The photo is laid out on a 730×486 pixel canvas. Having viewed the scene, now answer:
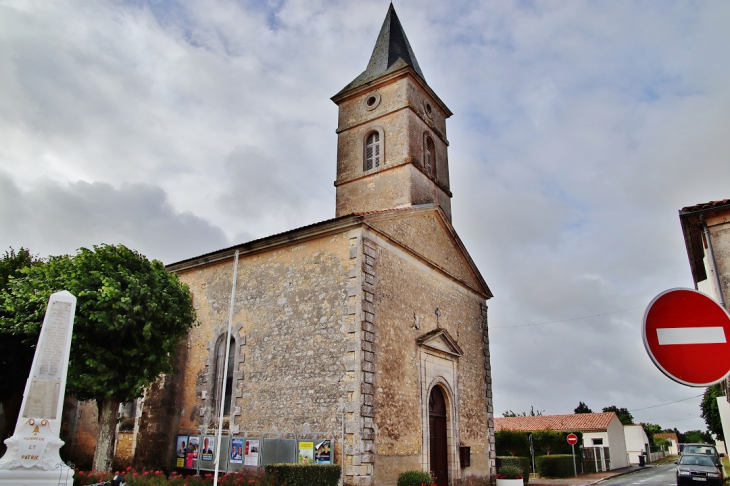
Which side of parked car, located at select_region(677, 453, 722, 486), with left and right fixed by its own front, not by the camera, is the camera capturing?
front

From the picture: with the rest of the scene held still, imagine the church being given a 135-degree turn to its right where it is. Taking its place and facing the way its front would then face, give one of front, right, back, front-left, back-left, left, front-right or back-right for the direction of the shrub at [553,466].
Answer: back-right

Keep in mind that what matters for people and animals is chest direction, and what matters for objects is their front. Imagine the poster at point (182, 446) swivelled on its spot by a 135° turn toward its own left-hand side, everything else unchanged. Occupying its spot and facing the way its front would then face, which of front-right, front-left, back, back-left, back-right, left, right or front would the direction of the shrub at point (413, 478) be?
right

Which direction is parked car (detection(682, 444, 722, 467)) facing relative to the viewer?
toward the camera

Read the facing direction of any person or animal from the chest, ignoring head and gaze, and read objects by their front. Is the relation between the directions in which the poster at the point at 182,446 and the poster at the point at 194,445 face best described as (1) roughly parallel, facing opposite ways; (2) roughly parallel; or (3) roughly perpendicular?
roughly parallel

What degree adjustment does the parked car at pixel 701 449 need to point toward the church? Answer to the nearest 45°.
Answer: approximately 45° to its right

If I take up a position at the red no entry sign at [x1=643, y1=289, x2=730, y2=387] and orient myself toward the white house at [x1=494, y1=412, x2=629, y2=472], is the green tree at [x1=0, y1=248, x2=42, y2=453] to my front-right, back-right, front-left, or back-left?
front-left

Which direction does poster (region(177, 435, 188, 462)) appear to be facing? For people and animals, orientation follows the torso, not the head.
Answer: toward the camera

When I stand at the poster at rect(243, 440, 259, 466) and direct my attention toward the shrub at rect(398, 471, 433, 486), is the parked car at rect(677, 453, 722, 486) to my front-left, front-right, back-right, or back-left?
front-left

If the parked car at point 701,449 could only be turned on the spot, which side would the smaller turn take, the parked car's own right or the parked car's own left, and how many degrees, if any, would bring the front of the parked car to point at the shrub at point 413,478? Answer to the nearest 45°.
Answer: approximately 45° to the parked car's own right

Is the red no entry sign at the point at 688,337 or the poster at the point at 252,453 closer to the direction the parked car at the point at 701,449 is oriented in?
the red no entry sign

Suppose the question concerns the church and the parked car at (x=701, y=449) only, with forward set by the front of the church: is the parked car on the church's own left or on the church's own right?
on the church's own left

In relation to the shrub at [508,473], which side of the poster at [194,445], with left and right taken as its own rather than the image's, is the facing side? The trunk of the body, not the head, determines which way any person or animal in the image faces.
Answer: left

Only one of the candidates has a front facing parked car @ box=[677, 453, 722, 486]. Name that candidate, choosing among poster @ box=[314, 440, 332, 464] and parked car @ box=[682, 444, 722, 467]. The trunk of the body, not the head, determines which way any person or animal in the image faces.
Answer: parked car @ box=[682, 444, 722, 467]

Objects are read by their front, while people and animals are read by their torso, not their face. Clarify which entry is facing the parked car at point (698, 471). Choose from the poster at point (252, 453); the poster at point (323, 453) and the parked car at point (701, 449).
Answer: the parked car at point (701, 449)

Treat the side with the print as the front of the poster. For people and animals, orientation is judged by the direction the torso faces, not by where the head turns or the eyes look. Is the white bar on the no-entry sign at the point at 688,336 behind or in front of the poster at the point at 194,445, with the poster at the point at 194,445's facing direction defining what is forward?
in front
